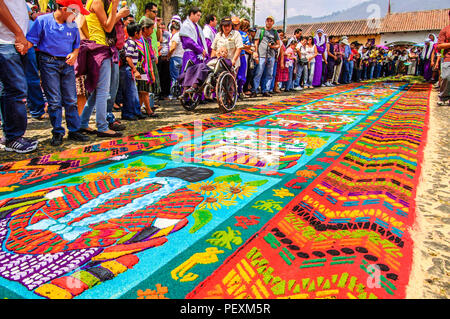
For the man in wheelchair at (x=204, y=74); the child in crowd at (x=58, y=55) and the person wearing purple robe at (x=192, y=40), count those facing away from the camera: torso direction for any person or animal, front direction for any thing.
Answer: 0

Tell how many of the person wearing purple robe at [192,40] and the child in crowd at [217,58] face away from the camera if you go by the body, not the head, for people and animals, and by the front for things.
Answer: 0

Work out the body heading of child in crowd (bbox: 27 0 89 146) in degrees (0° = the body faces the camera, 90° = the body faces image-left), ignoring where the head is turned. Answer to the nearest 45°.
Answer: approximately 315°

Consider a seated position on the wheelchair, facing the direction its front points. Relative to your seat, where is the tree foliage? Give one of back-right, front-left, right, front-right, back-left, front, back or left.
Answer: back-right

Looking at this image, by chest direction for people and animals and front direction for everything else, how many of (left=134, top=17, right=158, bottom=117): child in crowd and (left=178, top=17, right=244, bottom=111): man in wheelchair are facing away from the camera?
0

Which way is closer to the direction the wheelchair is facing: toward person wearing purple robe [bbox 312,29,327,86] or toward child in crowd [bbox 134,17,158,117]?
the child in crowd

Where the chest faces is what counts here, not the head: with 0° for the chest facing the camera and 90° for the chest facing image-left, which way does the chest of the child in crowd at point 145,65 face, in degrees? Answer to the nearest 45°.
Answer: approximately 315°

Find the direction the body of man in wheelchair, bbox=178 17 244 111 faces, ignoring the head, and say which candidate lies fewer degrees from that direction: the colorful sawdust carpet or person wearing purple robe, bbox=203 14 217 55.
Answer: the colorful sawdust carpet

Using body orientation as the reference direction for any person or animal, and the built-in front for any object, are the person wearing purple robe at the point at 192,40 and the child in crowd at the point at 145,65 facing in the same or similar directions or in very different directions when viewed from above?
same or similar directions

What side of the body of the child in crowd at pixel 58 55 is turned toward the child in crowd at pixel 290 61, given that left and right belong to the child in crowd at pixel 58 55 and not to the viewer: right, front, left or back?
left

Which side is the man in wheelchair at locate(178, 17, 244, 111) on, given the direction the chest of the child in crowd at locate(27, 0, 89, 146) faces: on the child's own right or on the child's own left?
on the child's own left

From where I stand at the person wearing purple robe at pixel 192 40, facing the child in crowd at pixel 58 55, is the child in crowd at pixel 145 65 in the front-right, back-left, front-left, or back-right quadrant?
front-right
